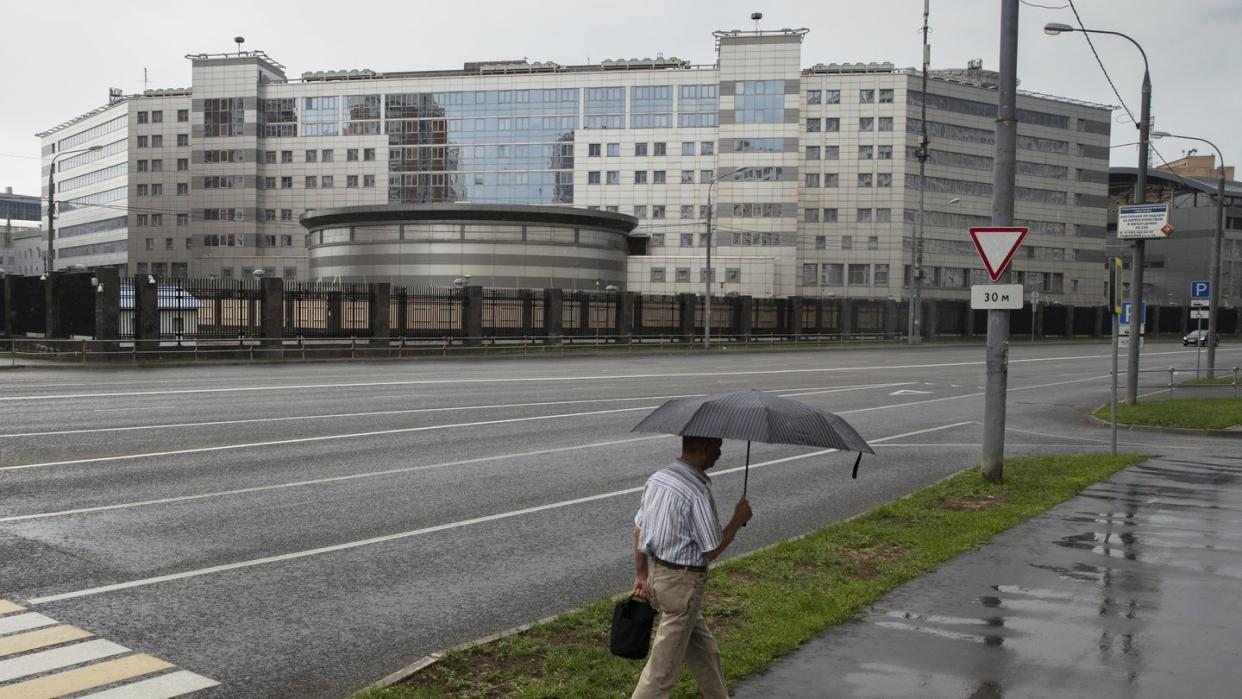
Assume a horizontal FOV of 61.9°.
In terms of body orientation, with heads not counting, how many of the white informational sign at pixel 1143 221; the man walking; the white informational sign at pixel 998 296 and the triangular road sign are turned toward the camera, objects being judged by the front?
3

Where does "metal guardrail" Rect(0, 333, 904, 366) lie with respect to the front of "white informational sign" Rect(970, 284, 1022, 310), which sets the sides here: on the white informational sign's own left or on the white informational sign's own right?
on the white informational sign's own right

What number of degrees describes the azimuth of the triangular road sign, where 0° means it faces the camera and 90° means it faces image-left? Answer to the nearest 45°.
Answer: approximately 0°

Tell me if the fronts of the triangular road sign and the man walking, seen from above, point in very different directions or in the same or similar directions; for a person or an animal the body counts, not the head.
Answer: very different directions

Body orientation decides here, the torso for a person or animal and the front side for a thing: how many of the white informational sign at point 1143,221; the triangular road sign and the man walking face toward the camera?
2

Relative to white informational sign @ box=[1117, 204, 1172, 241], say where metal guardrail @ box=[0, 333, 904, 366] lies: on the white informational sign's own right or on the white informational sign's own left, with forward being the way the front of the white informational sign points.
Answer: on the white informational sign's own right

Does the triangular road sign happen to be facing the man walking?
yes

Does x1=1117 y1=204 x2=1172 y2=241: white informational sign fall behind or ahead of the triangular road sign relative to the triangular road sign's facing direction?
behind
